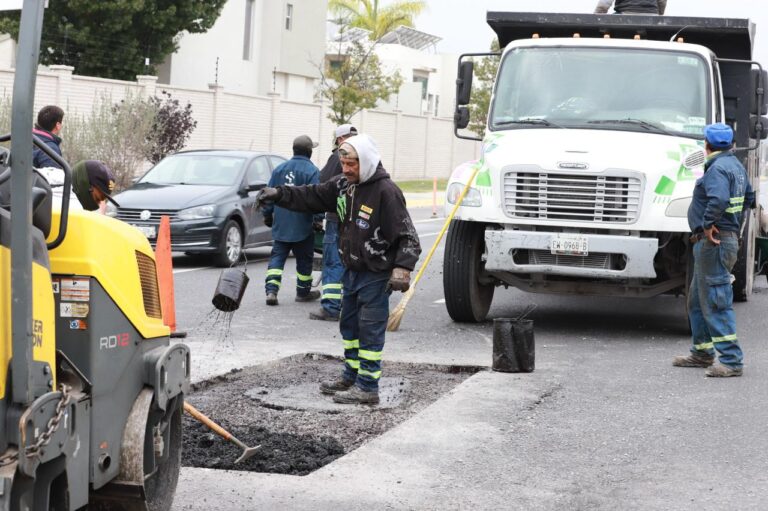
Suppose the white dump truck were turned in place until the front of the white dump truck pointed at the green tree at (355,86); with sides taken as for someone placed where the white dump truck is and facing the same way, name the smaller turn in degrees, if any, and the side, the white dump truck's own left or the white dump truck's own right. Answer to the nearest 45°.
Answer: approximately 180°

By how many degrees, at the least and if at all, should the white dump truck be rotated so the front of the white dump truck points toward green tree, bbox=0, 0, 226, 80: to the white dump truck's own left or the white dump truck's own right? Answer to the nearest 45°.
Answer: approximately 135° to the white dump truck's own right

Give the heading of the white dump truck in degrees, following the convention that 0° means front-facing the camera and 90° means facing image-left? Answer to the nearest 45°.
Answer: approximately 0°

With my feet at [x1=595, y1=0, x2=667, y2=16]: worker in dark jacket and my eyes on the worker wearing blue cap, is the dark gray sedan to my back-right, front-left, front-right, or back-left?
back-right

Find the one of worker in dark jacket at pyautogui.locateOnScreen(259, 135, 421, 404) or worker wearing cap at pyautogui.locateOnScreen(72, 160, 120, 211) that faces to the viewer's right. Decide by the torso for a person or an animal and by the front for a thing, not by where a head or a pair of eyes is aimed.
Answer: the worker wearing cap

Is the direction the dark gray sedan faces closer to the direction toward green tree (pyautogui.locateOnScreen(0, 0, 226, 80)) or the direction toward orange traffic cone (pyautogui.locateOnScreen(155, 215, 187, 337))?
the orange traffic cone

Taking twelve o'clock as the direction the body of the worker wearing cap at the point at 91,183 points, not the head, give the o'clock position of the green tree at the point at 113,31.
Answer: The green tree is roughly at 9 o'clock from the worker wearing cap.

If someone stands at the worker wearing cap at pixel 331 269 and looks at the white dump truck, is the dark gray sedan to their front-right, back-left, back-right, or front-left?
front-left
